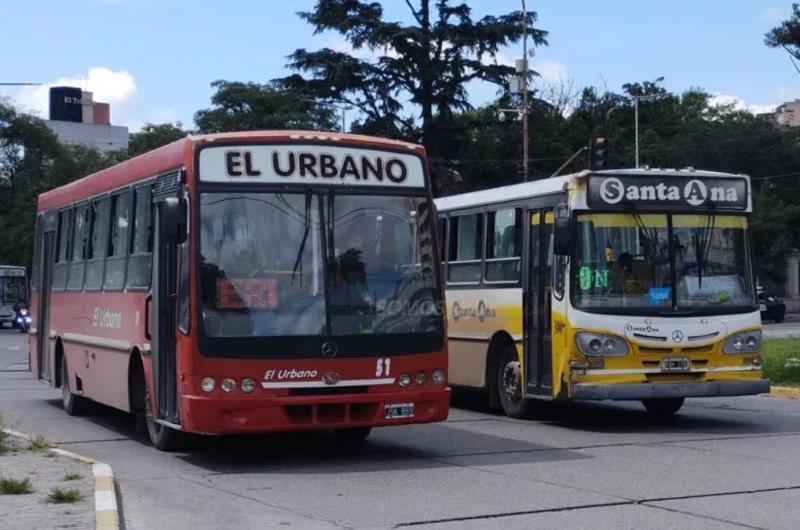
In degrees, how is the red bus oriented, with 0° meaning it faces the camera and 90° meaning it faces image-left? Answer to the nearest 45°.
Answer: approximately 315°

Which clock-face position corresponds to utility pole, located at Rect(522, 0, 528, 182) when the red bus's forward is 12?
The utility pole is roughly at 8 o'clock from the red bus.

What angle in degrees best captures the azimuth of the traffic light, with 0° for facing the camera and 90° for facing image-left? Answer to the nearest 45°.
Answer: approximately 315°

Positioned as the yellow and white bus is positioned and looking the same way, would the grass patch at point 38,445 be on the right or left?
on its right
